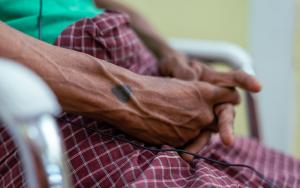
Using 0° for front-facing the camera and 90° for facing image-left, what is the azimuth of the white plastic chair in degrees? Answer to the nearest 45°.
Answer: approximately 315°
